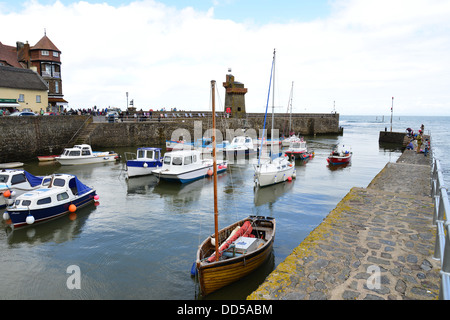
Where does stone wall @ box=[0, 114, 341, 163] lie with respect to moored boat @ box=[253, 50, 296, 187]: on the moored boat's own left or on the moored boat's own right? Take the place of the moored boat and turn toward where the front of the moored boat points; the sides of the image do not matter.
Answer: on the moored boat's own right

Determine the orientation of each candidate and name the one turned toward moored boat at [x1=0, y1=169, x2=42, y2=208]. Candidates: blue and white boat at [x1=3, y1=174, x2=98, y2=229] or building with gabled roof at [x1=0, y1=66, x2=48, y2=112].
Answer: the building with gabled roof

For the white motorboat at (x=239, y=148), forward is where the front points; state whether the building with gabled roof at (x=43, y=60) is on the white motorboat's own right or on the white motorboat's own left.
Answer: on the white motorboat's own right

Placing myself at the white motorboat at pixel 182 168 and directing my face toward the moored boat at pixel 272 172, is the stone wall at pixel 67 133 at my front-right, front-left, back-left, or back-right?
back-left

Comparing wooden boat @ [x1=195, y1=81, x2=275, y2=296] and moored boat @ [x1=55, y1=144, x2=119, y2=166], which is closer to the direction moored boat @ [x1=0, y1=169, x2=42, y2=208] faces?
the wooden boat

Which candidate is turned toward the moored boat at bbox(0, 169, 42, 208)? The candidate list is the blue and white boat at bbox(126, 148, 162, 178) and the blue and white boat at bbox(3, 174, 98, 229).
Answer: the blue and white boat at bbox(126, 148, 162, 178)

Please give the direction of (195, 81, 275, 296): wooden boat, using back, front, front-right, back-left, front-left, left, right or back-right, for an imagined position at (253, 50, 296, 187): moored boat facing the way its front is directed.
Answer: front-left

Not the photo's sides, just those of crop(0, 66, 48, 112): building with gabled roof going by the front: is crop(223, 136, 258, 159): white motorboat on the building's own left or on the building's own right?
on the building's own left
